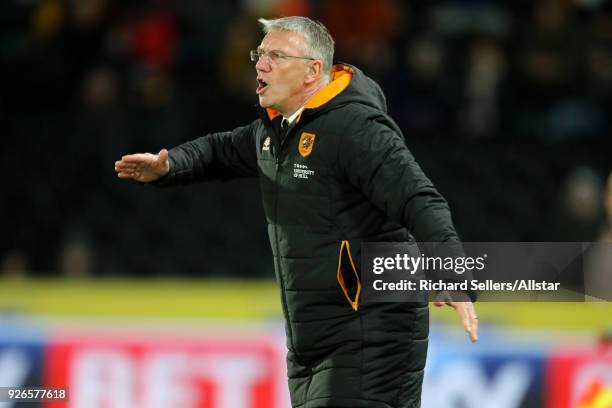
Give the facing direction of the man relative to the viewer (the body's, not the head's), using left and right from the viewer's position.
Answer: facing the viewer and to the left of the viewer
